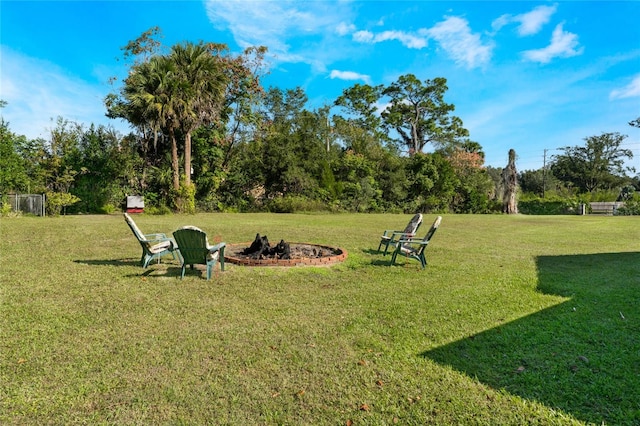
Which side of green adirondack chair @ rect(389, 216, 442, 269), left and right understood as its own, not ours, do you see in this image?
left

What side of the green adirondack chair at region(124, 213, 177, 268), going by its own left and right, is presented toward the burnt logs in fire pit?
front

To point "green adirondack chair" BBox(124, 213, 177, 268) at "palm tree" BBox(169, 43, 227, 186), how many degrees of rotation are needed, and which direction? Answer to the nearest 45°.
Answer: approximately 90° to its left

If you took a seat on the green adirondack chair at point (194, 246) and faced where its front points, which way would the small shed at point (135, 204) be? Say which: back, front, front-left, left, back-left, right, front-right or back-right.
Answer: front-left

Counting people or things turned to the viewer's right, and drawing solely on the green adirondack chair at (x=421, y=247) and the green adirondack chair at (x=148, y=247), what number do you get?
1

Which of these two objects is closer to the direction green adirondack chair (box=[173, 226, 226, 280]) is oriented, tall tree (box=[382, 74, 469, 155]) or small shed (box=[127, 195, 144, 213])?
the tall tree

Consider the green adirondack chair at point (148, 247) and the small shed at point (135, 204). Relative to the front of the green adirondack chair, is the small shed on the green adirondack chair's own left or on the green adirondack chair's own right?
on the green adirondack chair's own left

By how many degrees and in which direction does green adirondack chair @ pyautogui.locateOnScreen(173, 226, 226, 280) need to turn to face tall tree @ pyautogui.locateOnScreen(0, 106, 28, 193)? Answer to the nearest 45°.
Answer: approximately 90° to its left

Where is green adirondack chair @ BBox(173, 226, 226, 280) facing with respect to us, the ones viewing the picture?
facing away from the viewer and to the right of the viewer

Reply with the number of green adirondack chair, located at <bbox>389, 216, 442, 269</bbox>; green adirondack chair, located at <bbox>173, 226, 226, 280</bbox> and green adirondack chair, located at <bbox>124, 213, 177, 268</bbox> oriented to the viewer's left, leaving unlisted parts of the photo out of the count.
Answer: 1

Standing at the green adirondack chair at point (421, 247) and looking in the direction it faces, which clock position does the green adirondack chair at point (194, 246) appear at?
The green adirondack chair at point (194, 246) is roughly at 11 o'clock from the green adirondack chair at point (421, 247).

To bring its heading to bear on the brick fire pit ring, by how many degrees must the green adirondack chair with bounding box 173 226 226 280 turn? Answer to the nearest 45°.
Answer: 0° — it already faces it

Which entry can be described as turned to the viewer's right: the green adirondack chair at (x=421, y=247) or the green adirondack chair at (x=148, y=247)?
the green adirondack chair at (x=148, y=247)

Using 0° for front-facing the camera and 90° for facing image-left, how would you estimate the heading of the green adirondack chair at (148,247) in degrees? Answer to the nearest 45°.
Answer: approximately 270°

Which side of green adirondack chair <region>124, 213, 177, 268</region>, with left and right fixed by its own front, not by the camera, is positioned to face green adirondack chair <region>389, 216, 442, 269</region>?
front

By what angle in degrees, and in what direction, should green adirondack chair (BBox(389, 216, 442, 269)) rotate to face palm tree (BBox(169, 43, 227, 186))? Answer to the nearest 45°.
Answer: approximately 45° to its right

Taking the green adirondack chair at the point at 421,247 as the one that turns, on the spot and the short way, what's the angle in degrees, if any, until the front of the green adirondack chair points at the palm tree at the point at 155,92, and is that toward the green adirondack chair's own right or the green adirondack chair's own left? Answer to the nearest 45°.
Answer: approximately 45° to the green adirondack chair's own right

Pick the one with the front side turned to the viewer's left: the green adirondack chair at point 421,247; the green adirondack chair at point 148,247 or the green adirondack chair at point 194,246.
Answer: the green adirondack chair at point 421,247
